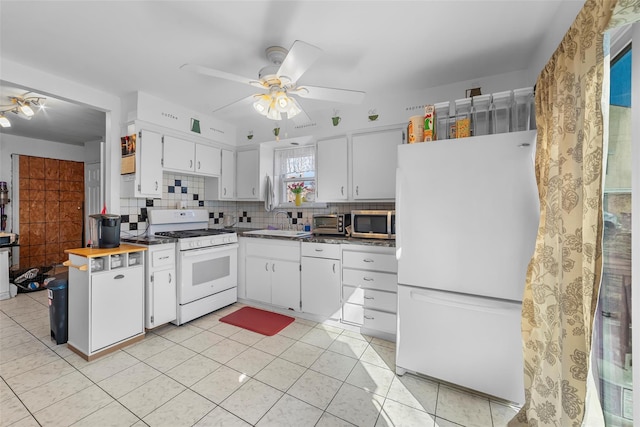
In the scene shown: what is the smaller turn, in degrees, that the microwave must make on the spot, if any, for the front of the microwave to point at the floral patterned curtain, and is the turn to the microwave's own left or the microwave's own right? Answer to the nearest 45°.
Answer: approximately 45° to the microwave's own left

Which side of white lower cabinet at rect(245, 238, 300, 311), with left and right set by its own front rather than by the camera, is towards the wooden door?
right

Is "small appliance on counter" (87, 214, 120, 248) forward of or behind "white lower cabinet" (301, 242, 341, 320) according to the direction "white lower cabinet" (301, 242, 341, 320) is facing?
forward

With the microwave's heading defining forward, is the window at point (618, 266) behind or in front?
in front

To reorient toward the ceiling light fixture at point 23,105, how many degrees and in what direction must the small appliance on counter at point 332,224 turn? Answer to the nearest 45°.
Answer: approximately 90° to its right

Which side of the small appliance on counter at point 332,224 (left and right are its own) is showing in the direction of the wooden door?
right

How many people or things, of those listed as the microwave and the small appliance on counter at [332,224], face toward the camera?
2

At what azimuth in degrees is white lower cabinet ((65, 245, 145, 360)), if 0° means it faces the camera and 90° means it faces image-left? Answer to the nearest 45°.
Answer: approximately 315°

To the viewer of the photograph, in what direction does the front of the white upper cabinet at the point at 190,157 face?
facing the viewer and to the right of the viewer

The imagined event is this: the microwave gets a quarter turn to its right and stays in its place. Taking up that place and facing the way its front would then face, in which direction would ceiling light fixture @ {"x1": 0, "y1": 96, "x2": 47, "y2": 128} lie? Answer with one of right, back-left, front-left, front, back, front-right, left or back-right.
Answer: front

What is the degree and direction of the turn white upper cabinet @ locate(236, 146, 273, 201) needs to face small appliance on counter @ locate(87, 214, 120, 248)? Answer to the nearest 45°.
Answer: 0° — it already faces it

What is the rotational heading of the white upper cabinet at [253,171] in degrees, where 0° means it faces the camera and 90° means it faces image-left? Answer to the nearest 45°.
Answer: approximately 45°
